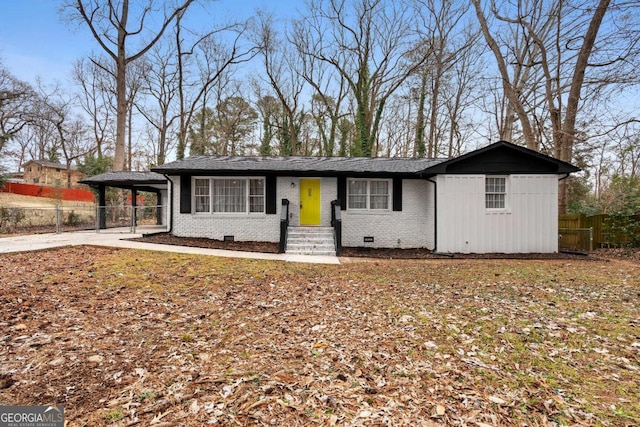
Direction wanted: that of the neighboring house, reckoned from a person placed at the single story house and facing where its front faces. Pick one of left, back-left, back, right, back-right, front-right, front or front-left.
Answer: back-right

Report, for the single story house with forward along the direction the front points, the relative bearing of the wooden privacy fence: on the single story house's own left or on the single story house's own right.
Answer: on the single story house's own left

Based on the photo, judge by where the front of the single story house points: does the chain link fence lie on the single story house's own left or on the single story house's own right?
on the single story house's own right

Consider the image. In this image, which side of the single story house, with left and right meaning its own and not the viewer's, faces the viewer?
front
